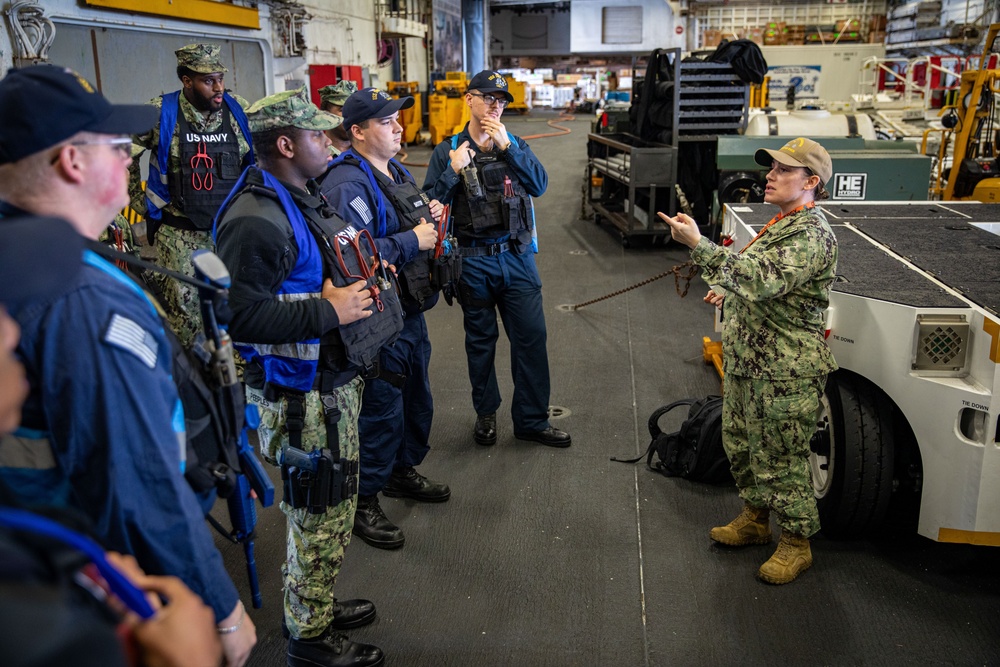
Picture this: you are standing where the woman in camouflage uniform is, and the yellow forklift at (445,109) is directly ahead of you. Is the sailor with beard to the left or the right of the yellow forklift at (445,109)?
left

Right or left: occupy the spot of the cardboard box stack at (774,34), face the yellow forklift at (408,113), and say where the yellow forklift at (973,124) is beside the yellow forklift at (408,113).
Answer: left

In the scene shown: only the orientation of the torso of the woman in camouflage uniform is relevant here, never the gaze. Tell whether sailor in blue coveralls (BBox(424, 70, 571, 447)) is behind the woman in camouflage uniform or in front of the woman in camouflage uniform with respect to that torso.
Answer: in front

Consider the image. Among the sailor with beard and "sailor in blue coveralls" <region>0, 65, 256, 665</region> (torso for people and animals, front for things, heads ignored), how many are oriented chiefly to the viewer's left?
0

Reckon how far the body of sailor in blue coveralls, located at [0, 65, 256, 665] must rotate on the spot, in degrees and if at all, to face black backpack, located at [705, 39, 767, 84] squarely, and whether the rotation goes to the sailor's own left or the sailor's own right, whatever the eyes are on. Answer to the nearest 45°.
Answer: approximately 45° to the sailor's own left

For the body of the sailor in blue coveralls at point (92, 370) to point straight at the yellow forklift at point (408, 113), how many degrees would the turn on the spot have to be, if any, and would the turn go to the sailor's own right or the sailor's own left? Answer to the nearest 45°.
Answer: approximately 90° to the sailor's own left

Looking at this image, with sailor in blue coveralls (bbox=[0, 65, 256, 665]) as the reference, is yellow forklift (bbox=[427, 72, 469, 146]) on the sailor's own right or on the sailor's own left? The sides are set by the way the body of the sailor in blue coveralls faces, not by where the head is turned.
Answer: on the sailor's own left

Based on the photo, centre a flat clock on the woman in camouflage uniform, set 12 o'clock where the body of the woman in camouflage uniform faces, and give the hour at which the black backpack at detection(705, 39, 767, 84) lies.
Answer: The black backpack is roughly at 3 o'clock from the woman in camouflage uniform.

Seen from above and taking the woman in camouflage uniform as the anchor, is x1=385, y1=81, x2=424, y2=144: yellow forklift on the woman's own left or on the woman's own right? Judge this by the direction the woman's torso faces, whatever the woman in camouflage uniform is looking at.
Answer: on the woman's own right

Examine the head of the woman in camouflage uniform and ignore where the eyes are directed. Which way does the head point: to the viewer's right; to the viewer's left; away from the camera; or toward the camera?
to the viewer's left

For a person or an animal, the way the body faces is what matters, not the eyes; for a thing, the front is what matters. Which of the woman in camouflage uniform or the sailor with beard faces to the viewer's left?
the woman in camouflage uniform

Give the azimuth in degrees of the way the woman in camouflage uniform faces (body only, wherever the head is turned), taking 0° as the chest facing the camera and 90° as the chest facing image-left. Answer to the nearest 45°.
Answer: approximately 90°

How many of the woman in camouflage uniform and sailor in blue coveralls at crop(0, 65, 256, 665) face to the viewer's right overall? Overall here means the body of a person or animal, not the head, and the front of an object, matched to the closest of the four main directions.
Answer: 1
